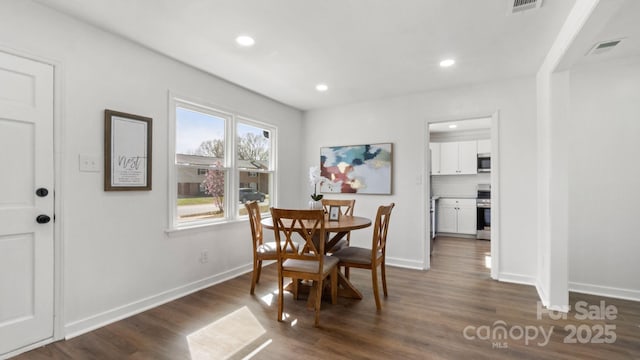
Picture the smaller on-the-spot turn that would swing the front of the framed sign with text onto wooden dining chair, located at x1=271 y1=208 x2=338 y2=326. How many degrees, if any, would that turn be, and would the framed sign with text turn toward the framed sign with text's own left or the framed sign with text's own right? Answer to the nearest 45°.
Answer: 0° — it already faces it

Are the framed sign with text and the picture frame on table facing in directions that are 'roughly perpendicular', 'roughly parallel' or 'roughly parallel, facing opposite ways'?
roughly perpendicular

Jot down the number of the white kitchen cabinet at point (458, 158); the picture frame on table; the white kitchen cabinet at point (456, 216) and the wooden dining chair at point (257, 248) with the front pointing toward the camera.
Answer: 3

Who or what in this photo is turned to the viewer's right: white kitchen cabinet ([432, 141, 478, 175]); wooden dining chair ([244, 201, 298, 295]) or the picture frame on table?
the wooden dining chair

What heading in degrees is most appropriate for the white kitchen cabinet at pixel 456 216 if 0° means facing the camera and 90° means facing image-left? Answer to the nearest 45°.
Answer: approximately 0°

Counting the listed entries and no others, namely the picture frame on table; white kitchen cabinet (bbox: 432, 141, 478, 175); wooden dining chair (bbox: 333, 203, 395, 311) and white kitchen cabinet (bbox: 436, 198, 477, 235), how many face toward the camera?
3

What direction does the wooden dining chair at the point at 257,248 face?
to the viewer's right

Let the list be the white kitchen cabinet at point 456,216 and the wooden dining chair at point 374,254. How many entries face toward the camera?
1

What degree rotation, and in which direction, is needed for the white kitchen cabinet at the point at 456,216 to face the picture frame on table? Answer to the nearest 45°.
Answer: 0° — it already faces it
